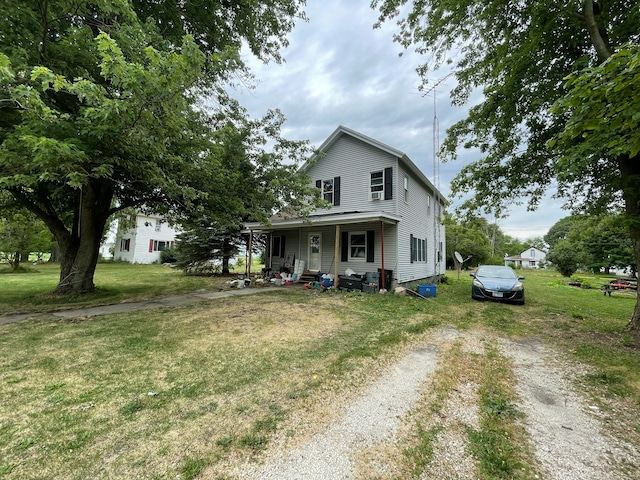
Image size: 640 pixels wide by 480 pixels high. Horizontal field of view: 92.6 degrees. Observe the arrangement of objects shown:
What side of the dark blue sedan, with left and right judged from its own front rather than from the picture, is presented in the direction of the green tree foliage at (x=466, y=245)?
back

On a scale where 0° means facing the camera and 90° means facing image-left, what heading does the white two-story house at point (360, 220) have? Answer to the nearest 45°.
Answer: approximately 45°

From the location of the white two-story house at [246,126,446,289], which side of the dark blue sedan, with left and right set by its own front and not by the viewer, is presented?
right

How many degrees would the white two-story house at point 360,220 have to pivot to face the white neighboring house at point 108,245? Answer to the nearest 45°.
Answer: approximately 90° to its right

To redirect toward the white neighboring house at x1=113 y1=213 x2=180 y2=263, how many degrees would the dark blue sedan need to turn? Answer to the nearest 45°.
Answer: approximately 90° to its right

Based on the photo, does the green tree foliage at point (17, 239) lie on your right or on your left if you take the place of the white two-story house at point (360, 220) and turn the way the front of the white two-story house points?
on your right

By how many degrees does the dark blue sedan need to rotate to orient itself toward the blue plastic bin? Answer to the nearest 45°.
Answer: approximately 90° to its right

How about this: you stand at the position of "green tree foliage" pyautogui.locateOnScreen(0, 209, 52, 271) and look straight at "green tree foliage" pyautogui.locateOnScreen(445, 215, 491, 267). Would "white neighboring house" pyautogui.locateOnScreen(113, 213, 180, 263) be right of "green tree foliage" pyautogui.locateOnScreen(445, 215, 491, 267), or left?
left

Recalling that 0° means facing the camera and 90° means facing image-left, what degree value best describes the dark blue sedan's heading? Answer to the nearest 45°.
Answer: approximately 0°

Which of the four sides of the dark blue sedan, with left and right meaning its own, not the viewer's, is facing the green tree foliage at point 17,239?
right
